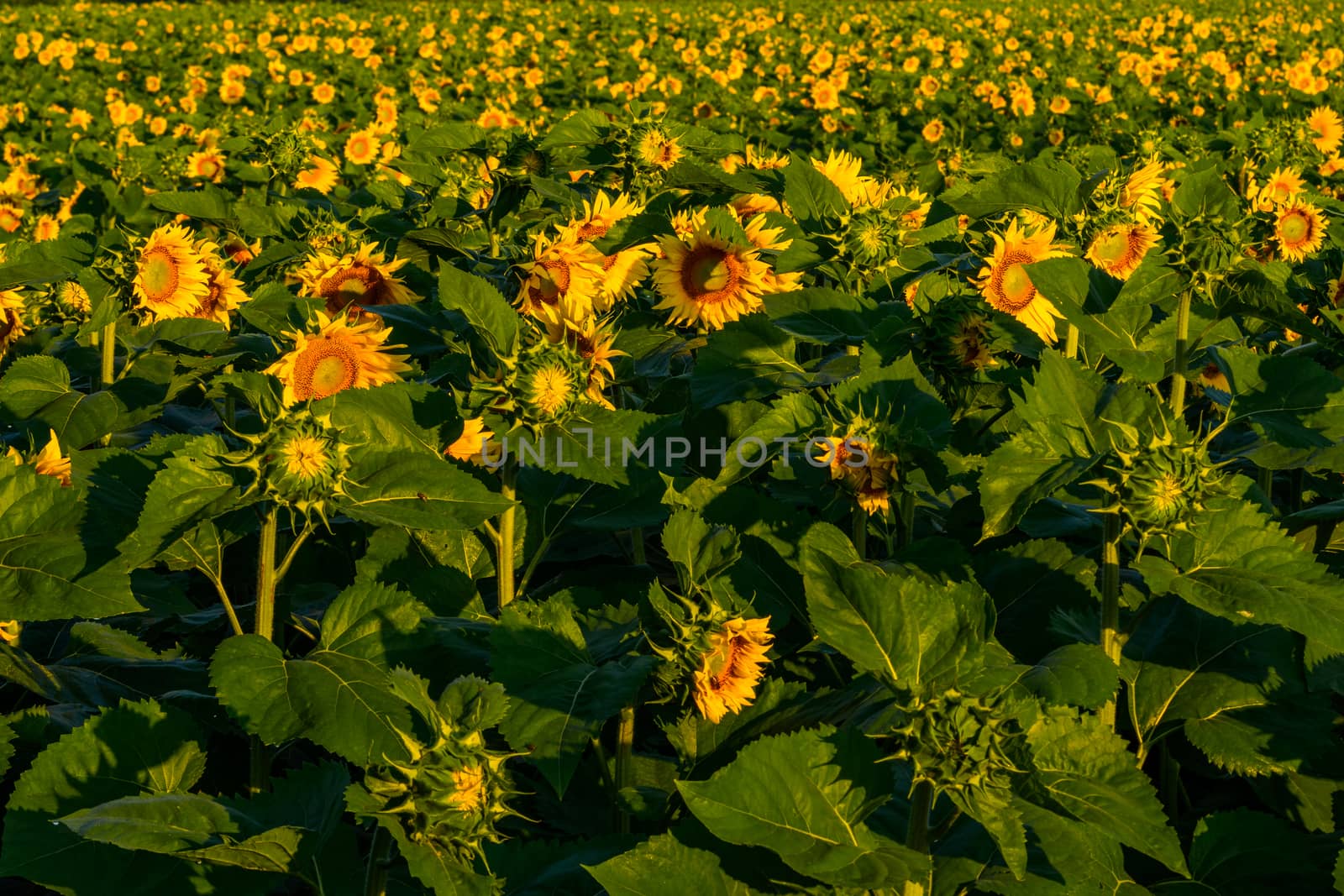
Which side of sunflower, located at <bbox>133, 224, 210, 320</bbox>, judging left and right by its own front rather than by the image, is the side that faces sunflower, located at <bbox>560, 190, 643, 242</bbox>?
left

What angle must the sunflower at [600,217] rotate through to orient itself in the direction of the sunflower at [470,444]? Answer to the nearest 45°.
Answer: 0° — it already faces it

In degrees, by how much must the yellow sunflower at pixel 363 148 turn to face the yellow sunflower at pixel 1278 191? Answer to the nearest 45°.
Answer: approximately 45° to its left

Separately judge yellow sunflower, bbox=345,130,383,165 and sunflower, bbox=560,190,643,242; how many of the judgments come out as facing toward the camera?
2

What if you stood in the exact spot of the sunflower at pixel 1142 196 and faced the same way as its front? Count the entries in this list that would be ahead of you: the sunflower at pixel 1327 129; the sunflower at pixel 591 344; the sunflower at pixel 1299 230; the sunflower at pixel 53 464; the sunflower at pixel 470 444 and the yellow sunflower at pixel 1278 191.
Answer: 3

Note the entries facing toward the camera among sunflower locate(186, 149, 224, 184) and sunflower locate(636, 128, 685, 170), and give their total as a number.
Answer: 2

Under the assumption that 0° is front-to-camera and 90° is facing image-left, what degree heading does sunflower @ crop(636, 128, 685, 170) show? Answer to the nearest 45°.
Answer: approximately 0°
